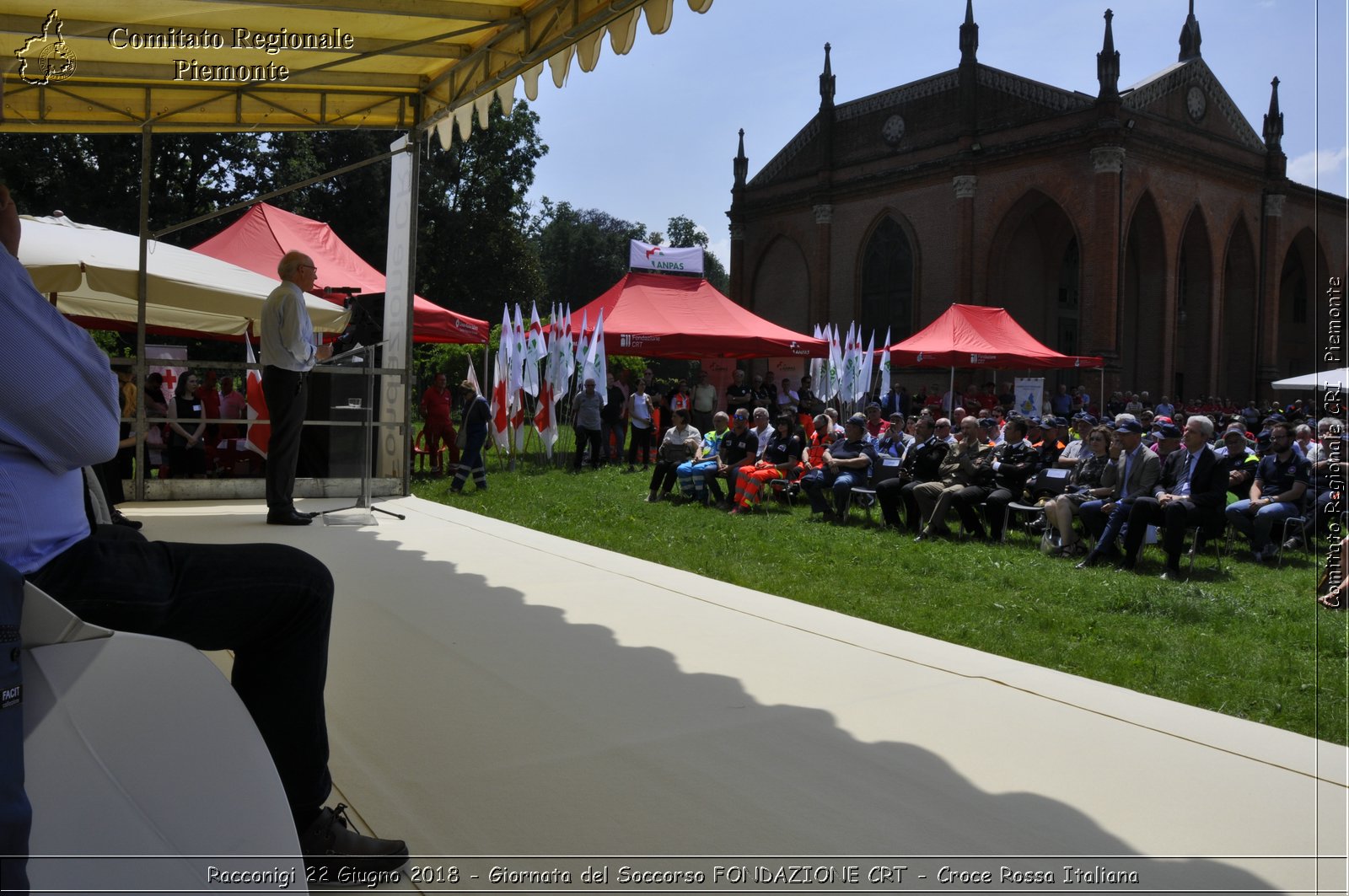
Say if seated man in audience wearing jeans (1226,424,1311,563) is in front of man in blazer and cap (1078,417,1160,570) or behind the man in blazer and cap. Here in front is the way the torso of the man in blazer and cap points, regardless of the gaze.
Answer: behind

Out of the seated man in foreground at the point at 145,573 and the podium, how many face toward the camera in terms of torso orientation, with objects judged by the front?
0

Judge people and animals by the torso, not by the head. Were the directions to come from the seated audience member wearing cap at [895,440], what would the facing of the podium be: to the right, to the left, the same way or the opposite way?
the opposite way

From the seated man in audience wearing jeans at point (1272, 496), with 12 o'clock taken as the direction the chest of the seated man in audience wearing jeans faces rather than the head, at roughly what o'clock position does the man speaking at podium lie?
The man speaking at podium is roughly at 12 o'clock from the seated man in audience wearing jeans.

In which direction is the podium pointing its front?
to the viewer's right

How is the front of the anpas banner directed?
toward the camera

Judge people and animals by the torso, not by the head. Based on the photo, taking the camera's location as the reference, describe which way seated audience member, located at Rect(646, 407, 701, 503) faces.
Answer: facing the viewer and to the left of the viewer

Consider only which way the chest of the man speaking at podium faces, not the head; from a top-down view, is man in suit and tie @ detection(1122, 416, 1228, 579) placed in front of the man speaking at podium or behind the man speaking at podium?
in front

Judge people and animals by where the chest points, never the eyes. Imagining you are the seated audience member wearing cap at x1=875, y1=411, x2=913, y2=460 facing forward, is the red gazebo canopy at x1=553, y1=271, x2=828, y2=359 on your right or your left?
on your right

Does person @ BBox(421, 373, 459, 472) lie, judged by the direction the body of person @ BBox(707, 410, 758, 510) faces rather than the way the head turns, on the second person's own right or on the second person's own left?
on the second person's own right

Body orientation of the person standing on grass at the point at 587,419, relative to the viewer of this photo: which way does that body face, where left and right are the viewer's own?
facing the viewer

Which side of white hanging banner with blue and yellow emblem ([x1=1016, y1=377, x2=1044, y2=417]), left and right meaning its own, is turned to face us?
front

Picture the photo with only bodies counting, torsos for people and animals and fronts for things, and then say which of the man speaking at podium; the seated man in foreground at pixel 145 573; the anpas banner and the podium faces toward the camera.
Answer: the anpas banner

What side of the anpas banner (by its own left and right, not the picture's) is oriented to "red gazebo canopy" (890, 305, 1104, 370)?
left

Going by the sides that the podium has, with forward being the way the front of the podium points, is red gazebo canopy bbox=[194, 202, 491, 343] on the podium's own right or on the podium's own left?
on the podium's own left

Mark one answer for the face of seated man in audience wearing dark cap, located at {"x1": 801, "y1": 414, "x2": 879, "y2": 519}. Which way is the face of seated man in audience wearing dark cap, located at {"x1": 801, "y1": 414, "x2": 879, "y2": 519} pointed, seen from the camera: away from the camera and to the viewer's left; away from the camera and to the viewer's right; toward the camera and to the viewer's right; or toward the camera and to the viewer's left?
toward the camera and to the viewer's left
